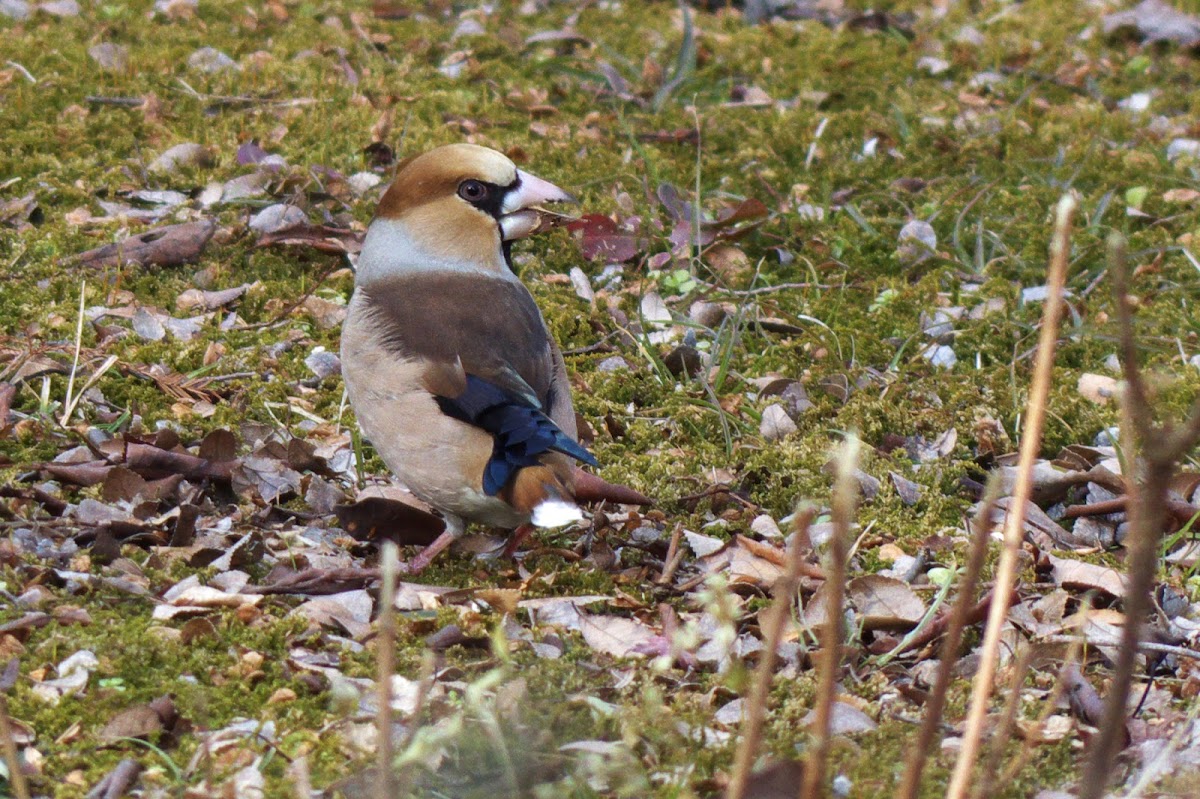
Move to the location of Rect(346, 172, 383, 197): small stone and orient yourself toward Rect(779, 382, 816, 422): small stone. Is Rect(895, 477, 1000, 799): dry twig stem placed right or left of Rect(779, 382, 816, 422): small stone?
right

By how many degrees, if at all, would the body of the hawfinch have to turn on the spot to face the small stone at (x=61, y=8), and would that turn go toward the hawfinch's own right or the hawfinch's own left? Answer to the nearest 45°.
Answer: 0° — it already faces it

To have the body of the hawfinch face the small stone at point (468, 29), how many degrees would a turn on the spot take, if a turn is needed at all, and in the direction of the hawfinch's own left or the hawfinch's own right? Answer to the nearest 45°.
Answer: approximately 45° to the hawfinch's own right

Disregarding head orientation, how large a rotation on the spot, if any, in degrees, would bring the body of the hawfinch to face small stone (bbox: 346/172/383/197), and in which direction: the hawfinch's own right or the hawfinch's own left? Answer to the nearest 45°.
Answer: approximately 45° to the hawfinch's own right

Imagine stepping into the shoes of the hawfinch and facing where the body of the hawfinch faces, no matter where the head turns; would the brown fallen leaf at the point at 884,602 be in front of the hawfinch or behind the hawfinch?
behind

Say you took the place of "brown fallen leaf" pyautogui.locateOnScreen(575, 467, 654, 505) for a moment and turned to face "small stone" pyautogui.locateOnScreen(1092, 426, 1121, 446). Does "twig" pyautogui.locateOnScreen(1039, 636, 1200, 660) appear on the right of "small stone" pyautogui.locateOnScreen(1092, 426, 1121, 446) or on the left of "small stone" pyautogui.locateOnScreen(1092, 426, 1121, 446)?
right

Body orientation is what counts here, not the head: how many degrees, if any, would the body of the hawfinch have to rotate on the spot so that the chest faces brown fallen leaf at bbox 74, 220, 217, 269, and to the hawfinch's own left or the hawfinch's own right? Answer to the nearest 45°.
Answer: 0° — it already faces it

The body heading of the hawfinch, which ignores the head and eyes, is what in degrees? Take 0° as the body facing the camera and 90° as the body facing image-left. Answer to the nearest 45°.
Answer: approximately 135°

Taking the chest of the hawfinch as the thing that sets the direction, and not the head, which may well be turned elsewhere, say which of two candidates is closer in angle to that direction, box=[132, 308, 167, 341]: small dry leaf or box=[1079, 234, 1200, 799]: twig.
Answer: the small dry leaf

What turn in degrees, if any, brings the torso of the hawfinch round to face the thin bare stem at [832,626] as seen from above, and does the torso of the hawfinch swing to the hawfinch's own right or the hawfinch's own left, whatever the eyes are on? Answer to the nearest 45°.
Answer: approximately 135° to the hawfinch's own left

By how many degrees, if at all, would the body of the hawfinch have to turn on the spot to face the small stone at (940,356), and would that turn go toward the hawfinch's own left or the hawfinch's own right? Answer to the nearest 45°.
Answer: approximately 90° to the hawfinch's own right

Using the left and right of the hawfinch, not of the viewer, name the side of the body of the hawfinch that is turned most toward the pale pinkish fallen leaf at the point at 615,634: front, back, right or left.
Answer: back

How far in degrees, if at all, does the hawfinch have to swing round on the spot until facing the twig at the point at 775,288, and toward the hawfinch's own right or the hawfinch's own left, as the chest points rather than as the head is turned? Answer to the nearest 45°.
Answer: approximately 90° to the hawfinch's own right

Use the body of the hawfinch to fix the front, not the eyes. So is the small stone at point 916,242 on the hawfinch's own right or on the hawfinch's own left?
on the hawfinch's own right

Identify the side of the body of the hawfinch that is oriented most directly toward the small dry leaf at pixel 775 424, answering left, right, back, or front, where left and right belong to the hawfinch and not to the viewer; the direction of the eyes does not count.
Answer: right

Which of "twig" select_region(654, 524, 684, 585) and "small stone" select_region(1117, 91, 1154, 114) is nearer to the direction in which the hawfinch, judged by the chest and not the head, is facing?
the small stone
